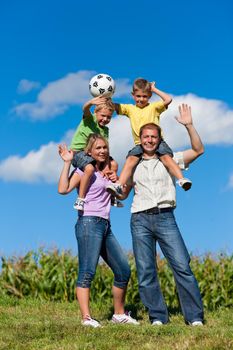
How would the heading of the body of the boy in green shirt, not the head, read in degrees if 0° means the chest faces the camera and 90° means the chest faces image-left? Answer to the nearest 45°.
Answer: approximately 315°

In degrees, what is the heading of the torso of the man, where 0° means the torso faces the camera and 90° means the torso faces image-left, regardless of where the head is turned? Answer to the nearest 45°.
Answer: approximately 0°

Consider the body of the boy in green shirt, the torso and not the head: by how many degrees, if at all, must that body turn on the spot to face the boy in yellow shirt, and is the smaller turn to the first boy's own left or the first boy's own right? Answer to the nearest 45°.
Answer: approximately 45° to the first boy's own left

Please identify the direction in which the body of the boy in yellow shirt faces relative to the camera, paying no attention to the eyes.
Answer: toward the camera

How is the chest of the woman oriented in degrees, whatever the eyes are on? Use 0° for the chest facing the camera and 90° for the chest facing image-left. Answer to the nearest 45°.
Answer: approximately 315°

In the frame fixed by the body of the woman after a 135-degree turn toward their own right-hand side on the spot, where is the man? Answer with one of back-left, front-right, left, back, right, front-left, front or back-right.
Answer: back
